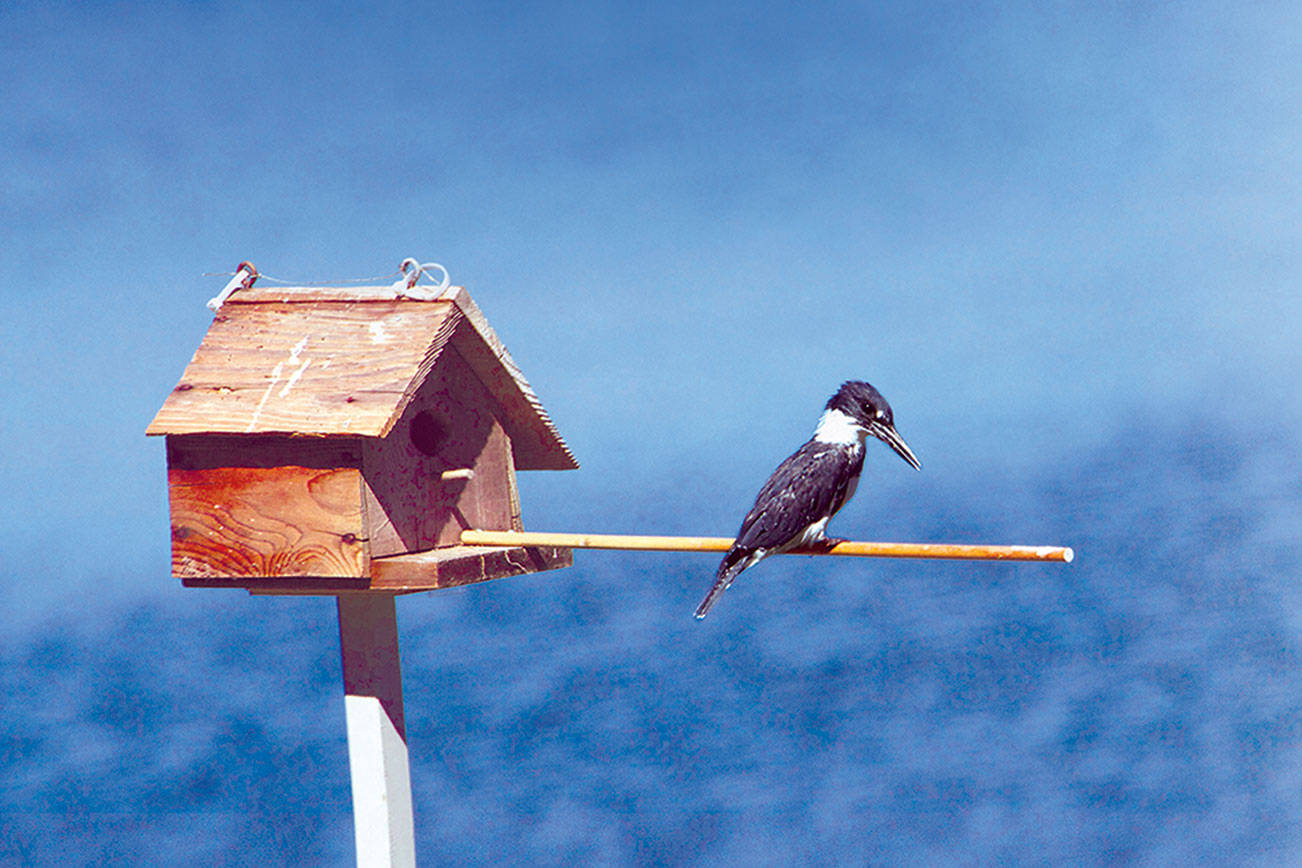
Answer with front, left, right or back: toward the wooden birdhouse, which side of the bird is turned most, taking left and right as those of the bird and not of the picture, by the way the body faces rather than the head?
back

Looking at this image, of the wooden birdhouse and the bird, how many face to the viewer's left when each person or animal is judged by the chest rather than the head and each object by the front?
0

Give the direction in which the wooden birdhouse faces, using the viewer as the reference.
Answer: facing the viewer and to the right of the viewer

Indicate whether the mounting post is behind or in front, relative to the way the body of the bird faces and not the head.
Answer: behind

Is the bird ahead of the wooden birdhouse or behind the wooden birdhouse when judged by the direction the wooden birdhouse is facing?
ahead

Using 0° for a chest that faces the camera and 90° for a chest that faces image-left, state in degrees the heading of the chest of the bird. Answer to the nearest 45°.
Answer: approximately 270°
